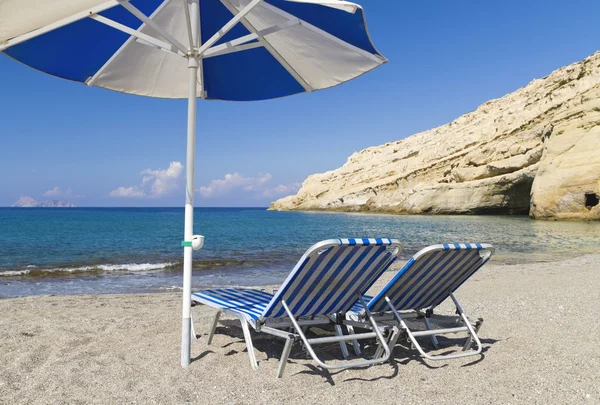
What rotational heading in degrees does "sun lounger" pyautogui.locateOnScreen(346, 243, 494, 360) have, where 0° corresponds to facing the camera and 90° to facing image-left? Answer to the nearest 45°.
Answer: approximately 135°

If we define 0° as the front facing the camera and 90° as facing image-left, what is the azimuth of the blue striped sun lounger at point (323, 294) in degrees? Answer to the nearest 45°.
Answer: approximately 135°

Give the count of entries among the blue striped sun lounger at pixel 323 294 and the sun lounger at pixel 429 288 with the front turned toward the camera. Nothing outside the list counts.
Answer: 0
